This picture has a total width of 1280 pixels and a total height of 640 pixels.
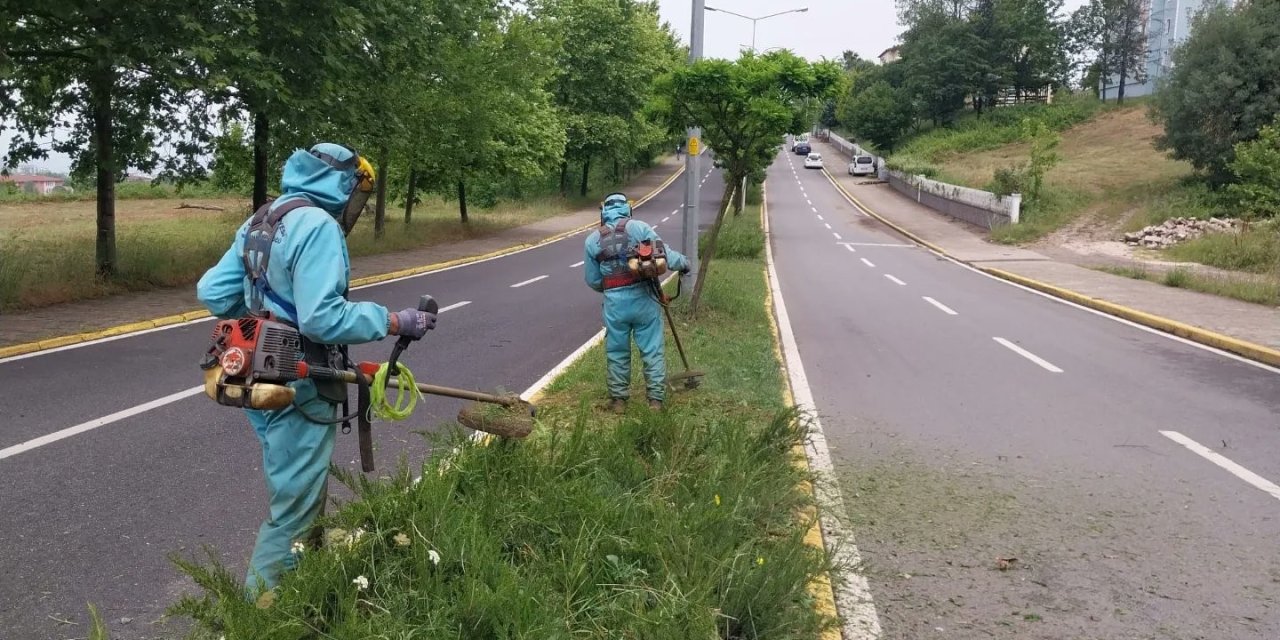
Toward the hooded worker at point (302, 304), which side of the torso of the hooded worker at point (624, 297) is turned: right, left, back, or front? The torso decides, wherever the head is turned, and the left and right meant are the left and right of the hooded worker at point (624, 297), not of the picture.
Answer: back

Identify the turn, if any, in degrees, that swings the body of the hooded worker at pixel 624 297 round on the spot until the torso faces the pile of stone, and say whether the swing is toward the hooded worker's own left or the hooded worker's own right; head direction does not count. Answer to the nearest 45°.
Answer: approximately 45° to the hooded worker's own right

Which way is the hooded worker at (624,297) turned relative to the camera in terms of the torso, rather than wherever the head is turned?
away from the camera

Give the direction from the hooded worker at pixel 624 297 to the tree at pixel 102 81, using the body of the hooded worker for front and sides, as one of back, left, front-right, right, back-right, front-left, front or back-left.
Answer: front-left

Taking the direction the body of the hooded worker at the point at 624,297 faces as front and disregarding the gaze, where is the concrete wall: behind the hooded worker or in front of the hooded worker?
in front

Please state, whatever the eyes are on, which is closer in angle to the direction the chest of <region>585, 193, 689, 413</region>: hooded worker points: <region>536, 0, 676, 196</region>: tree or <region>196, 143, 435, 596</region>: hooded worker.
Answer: the tree

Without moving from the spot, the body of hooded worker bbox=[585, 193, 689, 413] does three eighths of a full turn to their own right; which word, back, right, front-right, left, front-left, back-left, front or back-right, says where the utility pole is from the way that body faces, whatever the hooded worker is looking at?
back-left

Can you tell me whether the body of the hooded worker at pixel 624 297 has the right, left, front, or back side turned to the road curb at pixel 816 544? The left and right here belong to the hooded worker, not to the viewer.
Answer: back

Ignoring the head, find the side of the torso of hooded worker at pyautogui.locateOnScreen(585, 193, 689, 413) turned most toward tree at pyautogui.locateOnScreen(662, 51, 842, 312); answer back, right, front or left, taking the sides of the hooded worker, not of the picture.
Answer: front

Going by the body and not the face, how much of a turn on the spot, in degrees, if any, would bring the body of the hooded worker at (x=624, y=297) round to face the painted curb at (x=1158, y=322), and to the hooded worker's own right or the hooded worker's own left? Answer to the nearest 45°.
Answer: approximately 45° to the hooded worker's own right

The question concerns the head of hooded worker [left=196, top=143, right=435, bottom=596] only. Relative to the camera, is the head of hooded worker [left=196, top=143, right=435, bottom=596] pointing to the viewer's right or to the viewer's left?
to the viewer's right

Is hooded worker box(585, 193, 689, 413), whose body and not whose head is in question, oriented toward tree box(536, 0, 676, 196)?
yes

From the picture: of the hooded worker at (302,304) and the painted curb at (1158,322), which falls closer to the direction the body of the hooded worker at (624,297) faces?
the painted curb

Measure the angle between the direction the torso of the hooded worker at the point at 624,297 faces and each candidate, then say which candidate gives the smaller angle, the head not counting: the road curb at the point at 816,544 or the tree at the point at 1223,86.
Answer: the tree
